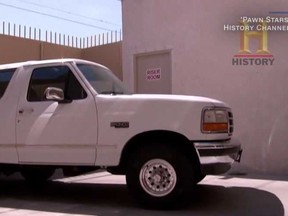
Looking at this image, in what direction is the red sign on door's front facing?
toward the camera

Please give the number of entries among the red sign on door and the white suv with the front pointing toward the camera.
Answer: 1

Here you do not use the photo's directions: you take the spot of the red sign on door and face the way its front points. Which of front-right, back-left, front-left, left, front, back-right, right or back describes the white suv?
front

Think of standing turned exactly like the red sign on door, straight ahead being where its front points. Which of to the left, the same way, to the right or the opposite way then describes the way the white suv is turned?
to the left

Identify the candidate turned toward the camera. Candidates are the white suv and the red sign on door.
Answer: the red sign on door

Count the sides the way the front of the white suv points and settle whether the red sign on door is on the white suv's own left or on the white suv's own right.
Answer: on the white suv's own left

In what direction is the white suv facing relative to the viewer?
to the viewer's right
